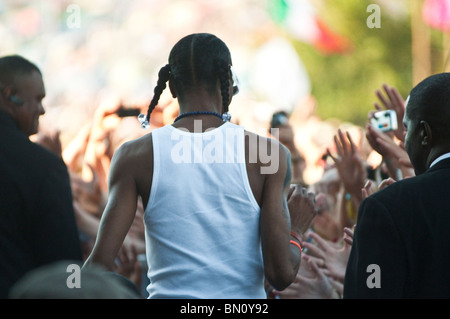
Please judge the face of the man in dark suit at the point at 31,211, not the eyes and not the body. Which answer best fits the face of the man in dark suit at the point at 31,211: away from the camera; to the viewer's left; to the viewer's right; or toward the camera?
to the viewer's right

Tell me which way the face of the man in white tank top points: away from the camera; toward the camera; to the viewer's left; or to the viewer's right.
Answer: away from the camera

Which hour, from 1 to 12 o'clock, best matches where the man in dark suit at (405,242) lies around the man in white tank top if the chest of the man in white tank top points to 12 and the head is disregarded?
The man in dark suit is roughly at 4 o'clock from the man in white tank top.

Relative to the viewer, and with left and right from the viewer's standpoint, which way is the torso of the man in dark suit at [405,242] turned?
facing away from the viewer and to the left of the viewer

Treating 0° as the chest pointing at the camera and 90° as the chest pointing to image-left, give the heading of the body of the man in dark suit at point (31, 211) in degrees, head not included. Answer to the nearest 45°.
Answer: approximately 225°

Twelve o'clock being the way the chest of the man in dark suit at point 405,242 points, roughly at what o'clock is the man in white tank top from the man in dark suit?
The man in white tank top is roughly at 11 o'clock from the man in dark suit.

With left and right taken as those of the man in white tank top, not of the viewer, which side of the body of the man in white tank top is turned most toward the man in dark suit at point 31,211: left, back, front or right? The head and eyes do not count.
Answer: left

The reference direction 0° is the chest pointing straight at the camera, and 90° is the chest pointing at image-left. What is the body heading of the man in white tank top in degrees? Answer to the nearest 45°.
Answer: approximately 180°

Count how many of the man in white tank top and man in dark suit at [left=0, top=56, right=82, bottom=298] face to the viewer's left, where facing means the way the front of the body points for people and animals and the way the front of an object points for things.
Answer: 0

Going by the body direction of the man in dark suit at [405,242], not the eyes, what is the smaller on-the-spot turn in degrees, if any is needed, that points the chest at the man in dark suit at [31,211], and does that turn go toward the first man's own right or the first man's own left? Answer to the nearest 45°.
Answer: approximately 45° to the first man's own left
